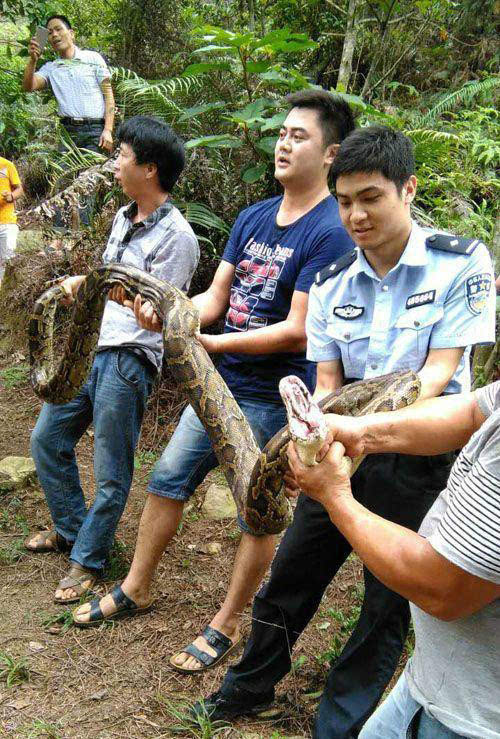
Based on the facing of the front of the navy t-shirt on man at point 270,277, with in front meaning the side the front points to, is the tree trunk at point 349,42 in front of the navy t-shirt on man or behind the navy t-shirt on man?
behind

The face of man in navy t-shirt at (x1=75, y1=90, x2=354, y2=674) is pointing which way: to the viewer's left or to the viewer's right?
to the viewer's left

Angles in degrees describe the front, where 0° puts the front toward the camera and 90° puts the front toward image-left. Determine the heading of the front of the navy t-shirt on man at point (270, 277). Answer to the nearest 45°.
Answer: approximately 45°

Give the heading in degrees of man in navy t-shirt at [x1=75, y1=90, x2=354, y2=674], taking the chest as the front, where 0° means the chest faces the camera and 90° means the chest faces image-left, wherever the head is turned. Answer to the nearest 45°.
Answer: approximately 45°

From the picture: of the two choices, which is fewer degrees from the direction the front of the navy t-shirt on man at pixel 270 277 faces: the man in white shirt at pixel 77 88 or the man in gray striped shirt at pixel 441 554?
the man in gray striped shirt

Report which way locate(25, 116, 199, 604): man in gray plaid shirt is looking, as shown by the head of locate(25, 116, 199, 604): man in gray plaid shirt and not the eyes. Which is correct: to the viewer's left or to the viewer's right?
to the viewer's left

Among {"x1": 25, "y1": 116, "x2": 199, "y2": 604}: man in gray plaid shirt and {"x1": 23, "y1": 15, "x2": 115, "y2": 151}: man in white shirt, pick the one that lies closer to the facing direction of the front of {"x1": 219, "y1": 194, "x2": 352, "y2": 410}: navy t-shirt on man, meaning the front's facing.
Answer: the man in gray plaid shirt

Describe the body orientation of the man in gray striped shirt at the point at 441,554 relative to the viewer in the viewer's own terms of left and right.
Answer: facing to the left of the viewer

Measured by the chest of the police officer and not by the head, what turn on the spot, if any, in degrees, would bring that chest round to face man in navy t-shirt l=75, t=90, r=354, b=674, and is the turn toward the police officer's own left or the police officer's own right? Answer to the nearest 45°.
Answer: approximately 90° to the police officer's own right

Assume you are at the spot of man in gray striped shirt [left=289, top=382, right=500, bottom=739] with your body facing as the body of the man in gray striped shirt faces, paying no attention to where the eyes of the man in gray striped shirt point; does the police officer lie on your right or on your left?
on your right

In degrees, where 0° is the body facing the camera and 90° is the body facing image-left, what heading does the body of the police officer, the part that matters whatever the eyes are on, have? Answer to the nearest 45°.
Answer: approximately 45°
